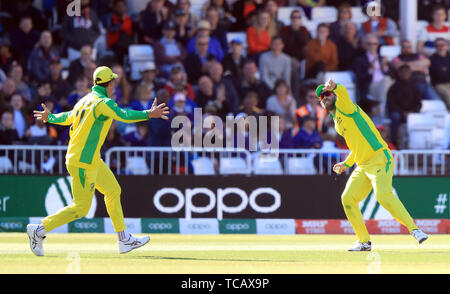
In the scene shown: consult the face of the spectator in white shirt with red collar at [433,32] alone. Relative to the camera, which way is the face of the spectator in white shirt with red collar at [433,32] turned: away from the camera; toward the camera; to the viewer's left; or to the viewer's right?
toward the camera

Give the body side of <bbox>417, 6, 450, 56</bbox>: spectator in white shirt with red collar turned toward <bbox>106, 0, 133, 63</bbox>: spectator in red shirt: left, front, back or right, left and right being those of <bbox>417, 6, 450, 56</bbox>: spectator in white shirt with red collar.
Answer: right

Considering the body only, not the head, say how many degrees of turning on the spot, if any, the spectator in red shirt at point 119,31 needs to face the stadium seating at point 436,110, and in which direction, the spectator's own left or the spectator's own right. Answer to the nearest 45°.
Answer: approximately 90° to the spectator's own left

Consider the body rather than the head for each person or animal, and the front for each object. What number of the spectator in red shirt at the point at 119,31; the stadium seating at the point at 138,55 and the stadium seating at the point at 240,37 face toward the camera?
3

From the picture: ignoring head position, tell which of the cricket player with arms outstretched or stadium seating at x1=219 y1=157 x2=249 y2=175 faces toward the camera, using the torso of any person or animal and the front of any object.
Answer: the stadium seating

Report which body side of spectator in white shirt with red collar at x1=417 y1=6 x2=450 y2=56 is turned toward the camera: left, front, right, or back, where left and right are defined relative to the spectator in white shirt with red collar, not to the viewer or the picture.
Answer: front

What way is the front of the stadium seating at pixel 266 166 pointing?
toward the camera

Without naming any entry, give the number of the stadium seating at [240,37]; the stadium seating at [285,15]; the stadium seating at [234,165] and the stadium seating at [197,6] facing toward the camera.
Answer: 4

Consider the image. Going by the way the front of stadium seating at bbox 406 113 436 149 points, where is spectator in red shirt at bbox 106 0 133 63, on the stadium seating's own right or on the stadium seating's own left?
on the stadium seating's own right

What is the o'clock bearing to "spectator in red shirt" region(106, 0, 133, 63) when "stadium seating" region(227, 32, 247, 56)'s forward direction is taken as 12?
The spectator in red shirt is roughly at 3 o'clock from the stadium seating.
